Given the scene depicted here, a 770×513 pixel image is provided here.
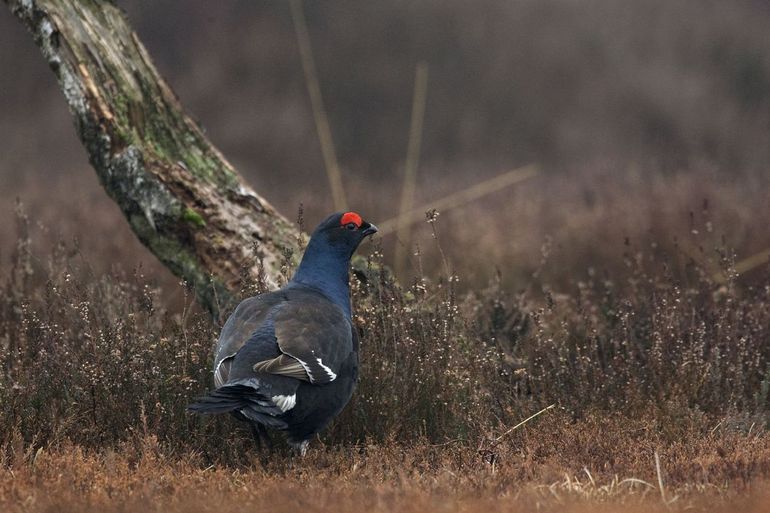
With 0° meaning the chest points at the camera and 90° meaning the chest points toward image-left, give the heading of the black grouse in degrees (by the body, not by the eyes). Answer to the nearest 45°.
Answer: approximately 225°

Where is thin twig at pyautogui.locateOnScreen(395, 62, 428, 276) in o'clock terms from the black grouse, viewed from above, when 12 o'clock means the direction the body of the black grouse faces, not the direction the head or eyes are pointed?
The thin twig is roughly at 11 o'clock from the black grouse.
